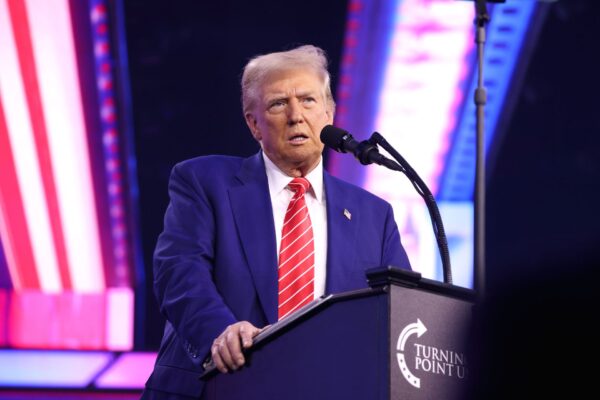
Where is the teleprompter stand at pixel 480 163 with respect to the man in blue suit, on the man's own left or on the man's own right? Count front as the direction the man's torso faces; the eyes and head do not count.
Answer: on the man's own left

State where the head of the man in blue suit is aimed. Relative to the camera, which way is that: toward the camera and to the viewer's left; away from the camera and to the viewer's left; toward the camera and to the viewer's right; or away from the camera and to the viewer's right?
toward the camera and to the viewer's right

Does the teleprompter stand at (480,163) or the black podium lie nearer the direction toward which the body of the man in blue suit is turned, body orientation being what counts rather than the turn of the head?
the black podium

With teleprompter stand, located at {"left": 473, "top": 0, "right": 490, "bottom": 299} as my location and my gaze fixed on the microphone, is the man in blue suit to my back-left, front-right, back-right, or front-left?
front-right

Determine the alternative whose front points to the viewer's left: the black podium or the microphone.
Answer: the microphone

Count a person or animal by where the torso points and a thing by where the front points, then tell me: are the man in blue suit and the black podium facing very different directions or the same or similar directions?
same or similar directions

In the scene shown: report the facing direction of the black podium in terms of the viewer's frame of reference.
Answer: facing the viewer and to the right of the viewer

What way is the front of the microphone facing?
to the viewer's left
